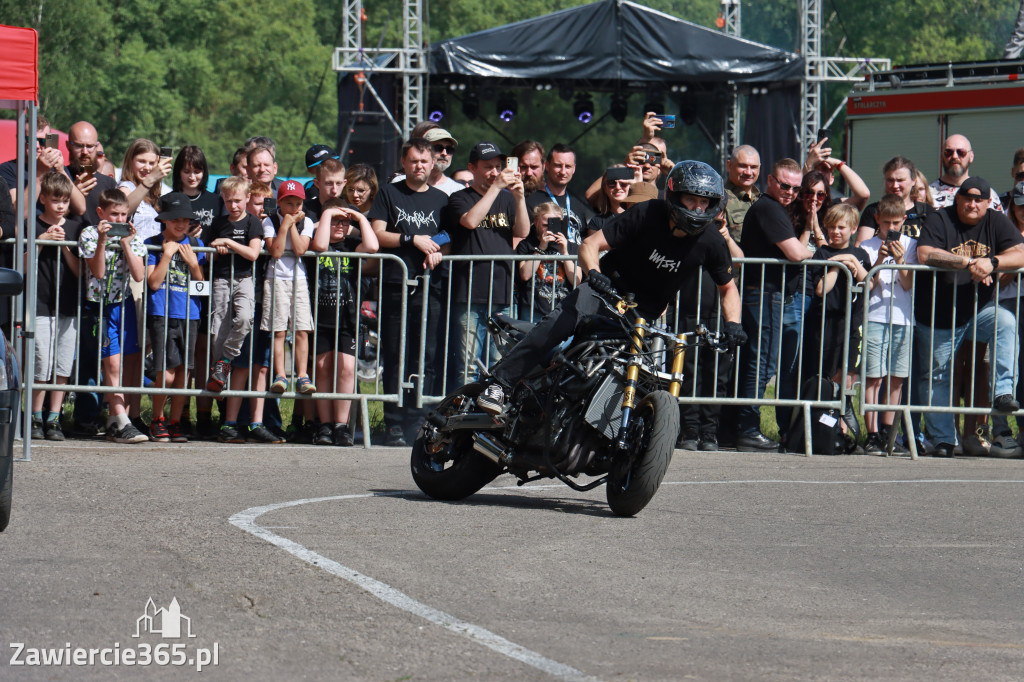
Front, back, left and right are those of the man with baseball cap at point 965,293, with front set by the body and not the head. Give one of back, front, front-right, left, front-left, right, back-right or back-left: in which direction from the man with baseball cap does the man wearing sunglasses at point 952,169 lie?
back

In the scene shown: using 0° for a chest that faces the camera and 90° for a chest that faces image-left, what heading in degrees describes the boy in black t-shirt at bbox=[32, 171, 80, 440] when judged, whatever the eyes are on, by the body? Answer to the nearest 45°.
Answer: approximately 0°

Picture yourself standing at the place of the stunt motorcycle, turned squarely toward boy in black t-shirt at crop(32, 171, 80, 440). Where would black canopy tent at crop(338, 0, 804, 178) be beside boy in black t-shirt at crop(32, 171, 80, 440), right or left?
right

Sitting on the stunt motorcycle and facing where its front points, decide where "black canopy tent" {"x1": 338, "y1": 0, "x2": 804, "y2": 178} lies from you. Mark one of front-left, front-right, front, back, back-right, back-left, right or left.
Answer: back-left

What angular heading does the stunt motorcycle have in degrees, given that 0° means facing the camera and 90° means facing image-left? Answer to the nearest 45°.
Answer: approximately 315°

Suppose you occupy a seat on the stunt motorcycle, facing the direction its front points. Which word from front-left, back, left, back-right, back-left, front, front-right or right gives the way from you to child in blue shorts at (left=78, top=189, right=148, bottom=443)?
back

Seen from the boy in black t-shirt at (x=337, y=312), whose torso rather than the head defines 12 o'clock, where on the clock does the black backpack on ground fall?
The black backpack on ground is roughly at 9 o'clock from the boy in black t-shirt.

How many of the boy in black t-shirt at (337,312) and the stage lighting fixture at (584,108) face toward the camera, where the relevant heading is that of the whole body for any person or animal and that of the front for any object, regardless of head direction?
2
